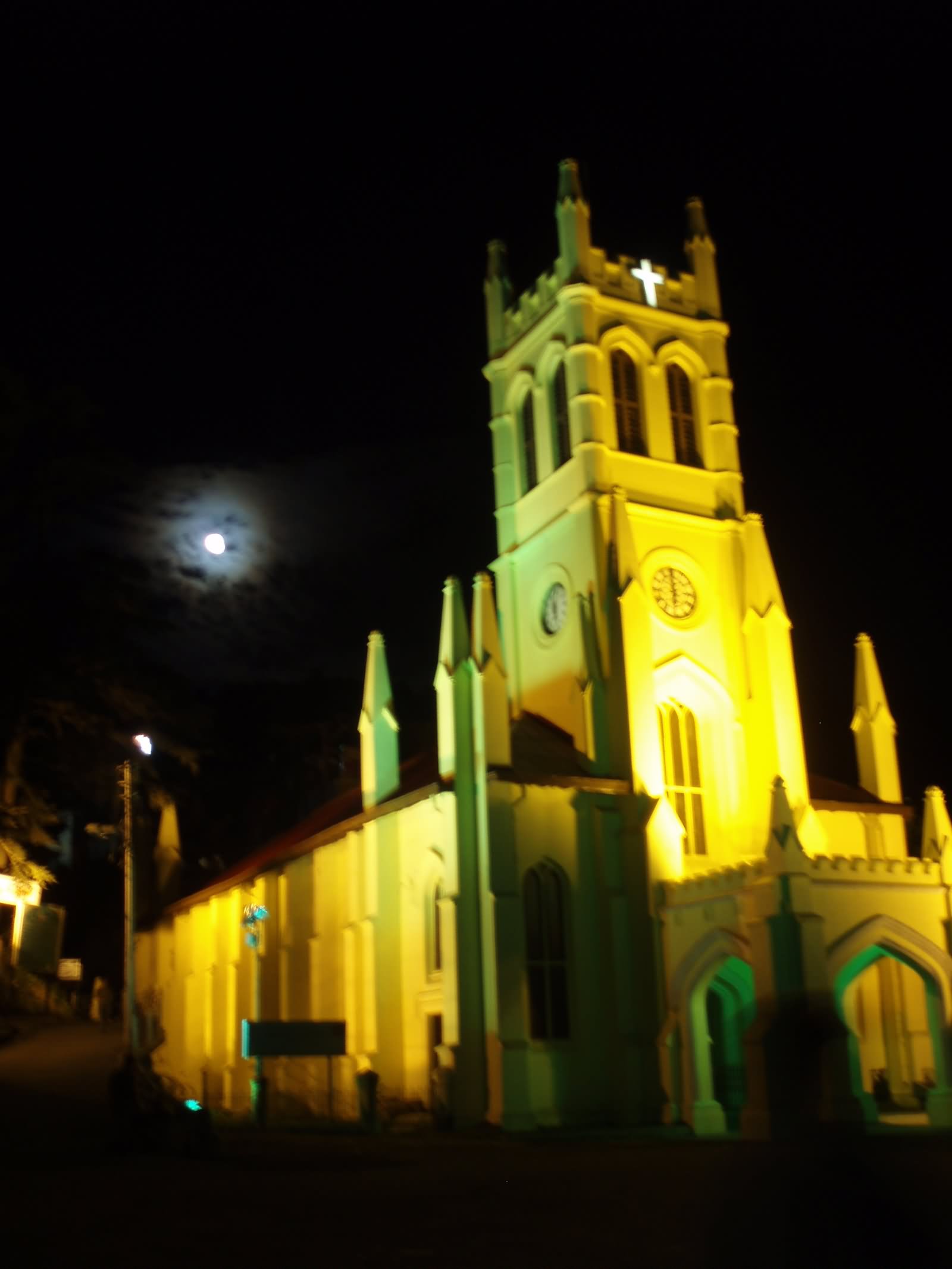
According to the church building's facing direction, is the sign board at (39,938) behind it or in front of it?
behind

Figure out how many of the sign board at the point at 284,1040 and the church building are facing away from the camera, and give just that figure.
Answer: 0

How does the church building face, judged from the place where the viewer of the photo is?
facing the viewer and to the right of the viewer

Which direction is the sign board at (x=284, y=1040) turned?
toward the camera

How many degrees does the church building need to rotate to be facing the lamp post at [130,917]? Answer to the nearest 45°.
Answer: approximately 135° to its right
